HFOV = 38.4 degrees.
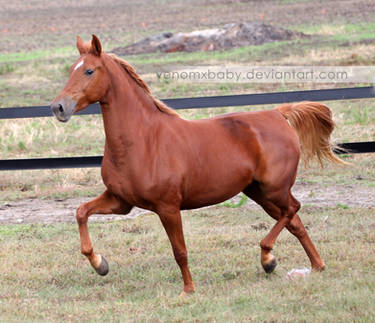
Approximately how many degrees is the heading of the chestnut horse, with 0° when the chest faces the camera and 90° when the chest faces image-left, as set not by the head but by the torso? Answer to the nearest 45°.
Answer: approximately 45°
